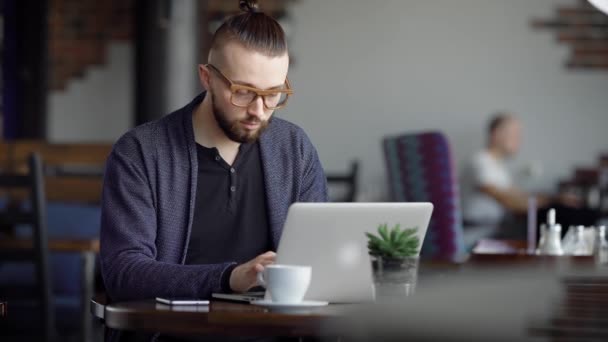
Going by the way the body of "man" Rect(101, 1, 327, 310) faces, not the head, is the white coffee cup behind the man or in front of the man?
in front

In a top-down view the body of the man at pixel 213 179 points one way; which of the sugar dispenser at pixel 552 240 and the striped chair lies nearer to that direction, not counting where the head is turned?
the sugar dispenser

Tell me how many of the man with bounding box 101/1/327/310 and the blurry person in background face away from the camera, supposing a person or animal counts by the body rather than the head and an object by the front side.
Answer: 0

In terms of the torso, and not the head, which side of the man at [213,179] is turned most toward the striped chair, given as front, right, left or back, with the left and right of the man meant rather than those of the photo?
left

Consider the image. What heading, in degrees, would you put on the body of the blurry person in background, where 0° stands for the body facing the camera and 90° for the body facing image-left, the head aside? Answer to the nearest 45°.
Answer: approximately 270°

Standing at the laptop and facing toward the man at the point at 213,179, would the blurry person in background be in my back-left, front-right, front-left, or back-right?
front-right

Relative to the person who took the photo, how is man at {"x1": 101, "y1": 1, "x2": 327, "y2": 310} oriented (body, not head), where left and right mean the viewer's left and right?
facing the viewer and to the right of the viewer

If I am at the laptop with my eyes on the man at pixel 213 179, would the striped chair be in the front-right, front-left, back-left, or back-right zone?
front-right
